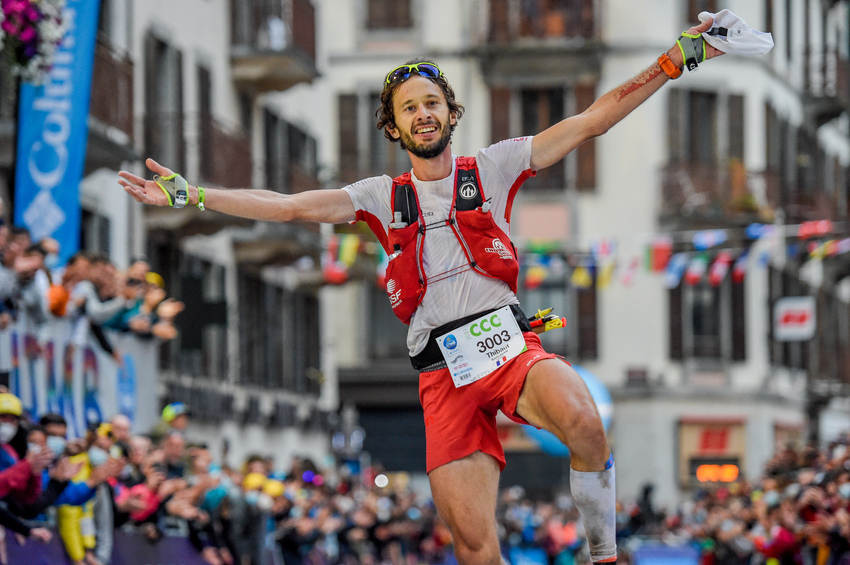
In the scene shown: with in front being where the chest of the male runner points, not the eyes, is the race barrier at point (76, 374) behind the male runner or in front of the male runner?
behind

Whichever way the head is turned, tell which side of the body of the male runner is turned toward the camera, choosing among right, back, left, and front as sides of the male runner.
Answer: front

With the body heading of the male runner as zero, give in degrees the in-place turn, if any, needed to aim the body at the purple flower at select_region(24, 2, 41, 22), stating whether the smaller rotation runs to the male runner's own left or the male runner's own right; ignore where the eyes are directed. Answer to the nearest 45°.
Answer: approximately 135° to the male runner's own right
